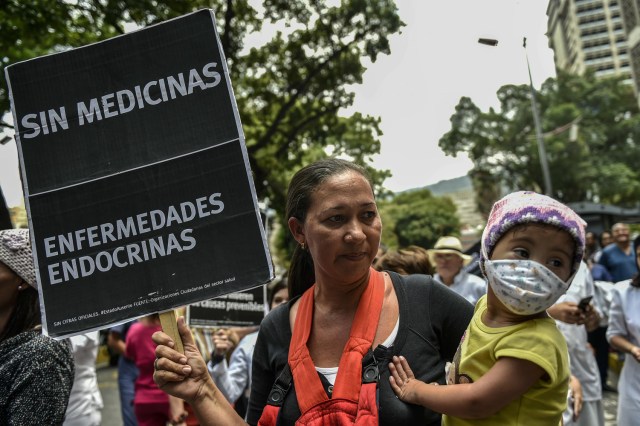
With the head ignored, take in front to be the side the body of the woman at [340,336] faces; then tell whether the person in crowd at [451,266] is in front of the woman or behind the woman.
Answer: behind

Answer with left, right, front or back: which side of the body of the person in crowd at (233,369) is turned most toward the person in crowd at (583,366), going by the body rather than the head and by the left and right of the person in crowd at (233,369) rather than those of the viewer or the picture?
left

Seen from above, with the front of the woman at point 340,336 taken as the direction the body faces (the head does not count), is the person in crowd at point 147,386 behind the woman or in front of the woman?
behind

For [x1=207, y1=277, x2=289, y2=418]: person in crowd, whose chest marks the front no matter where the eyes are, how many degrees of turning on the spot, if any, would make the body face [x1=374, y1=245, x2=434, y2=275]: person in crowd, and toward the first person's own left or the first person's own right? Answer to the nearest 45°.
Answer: approximately 90° to the first person's own left

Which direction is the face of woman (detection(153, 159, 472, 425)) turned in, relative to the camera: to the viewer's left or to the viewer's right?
to the viewer's right

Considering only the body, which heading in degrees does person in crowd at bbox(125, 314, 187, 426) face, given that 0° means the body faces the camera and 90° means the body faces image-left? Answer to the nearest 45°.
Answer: approximately 315°
